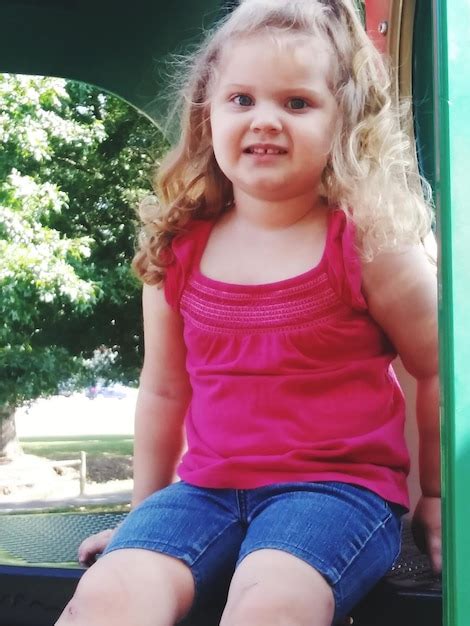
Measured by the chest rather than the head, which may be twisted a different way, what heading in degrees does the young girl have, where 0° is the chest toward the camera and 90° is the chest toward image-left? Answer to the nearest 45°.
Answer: approximately 45°

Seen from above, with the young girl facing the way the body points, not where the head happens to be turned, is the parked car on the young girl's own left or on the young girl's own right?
on the young girl's own right

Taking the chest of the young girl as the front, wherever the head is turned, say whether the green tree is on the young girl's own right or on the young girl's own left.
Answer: on the young girl's own right
